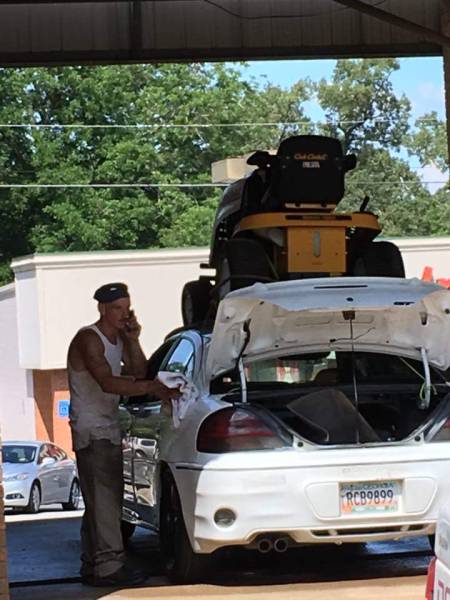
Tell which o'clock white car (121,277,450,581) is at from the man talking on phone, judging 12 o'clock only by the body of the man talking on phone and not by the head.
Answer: The white car is roughly at 10 o'clock from the man talking on phone.

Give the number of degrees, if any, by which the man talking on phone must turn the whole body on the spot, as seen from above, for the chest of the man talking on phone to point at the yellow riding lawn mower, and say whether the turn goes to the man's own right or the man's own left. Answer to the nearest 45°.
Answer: approximately 45° to the man's own left

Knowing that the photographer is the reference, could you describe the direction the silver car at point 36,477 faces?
facing the viewer and to the left of the viewer

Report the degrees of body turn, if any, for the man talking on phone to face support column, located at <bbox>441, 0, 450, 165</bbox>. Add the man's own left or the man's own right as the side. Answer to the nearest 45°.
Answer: approximately 45° to the man's own left

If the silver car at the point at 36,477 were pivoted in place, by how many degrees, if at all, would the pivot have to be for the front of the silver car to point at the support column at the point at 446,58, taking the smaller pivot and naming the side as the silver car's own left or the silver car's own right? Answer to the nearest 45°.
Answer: approximately 90° to the silver car's own left

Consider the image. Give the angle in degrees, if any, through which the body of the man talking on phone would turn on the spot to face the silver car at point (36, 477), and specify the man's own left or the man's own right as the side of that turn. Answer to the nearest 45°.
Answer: approximately 90° to the man's own left

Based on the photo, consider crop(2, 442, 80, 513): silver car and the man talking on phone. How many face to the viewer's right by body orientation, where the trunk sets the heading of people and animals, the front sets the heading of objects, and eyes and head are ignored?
1

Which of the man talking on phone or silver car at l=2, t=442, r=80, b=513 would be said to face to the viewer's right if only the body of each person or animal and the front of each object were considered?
the man talking on phone

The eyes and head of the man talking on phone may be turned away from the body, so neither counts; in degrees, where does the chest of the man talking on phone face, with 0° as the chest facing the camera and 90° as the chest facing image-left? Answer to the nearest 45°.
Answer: approximately 270°

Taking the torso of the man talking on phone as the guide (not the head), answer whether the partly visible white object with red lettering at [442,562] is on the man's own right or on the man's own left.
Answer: on the man's own right
